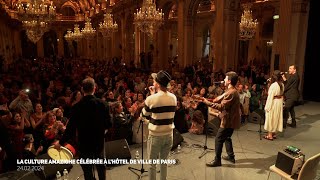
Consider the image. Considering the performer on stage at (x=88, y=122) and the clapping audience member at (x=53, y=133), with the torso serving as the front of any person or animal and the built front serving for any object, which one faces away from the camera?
the performer on stage

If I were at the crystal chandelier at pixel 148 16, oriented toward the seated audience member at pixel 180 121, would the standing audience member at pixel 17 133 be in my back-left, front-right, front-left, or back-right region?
front-right

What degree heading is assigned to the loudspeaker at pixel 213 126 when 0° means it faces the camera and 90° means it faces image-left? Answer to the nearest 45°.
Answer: approximately 315°

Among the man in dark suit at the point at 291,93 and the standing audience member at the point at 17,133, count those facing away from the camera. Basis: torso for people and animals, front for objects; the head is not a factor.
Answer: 0

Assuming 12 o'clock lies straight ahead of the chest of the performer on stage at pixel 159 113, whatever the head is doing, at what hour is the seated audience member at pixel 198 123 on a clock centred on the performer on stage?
The seated audience member is roughly at 2 o'clock from the performer on stage.

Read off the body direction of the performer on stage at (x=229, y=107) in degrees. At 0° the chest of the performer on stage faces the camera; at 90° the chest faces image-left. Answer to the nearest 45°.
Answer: approximately 90°

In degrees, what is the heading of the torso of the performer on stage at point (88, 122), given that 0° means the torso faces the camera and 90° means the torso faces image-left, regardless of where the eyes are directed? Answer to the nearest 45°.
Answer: approximately 180°

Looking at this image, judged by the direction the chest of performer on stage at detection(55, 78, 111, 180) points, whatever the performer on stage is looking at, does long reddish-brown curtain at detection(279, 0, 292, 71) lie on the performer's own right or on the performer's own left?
on the performer's own right

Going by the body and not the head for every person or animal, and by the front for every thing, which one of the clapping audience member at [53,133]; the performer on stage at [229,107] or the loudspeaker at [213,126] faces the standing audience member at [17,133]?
the performer on stage

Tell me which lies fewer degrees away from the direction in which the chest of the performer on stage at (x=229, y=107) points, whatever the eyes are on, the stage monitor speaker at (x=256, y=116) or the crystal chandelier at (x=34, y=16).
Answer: the crystal chandelier

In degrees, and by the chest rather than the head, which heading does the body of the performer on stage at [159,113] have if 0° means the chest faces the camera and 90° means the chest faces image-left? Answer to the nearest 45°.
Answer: approximately 135°

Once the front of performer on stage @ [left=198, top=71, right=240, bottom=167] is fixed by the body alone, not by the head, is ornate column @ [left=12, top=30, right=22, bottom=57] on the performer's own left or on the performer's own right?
on the performer's own right
